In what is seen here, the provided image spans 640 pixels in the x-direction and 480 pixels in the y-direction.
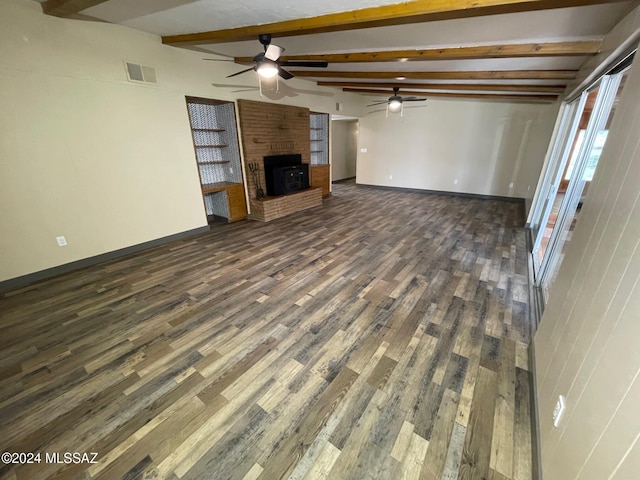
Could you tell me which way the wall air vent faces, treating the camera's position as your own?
facing the viewer and to the right of the viewer

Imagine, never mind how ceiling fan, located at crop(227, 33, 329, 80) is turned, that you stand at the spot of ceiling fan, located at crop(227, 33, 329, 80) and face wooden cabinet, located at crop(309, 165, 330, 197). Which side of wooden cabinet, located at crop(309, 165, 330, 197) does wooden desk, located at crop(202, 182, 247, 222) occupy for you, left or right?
left

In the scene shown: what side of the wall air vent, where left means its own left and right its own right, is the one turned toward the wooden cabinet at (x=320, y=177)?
left

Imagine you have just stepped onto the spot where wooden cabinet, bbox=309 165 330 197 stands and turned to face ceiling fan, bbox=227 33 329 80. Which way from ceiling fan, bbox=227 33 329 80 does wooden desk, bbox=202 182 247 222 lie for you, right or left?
right
